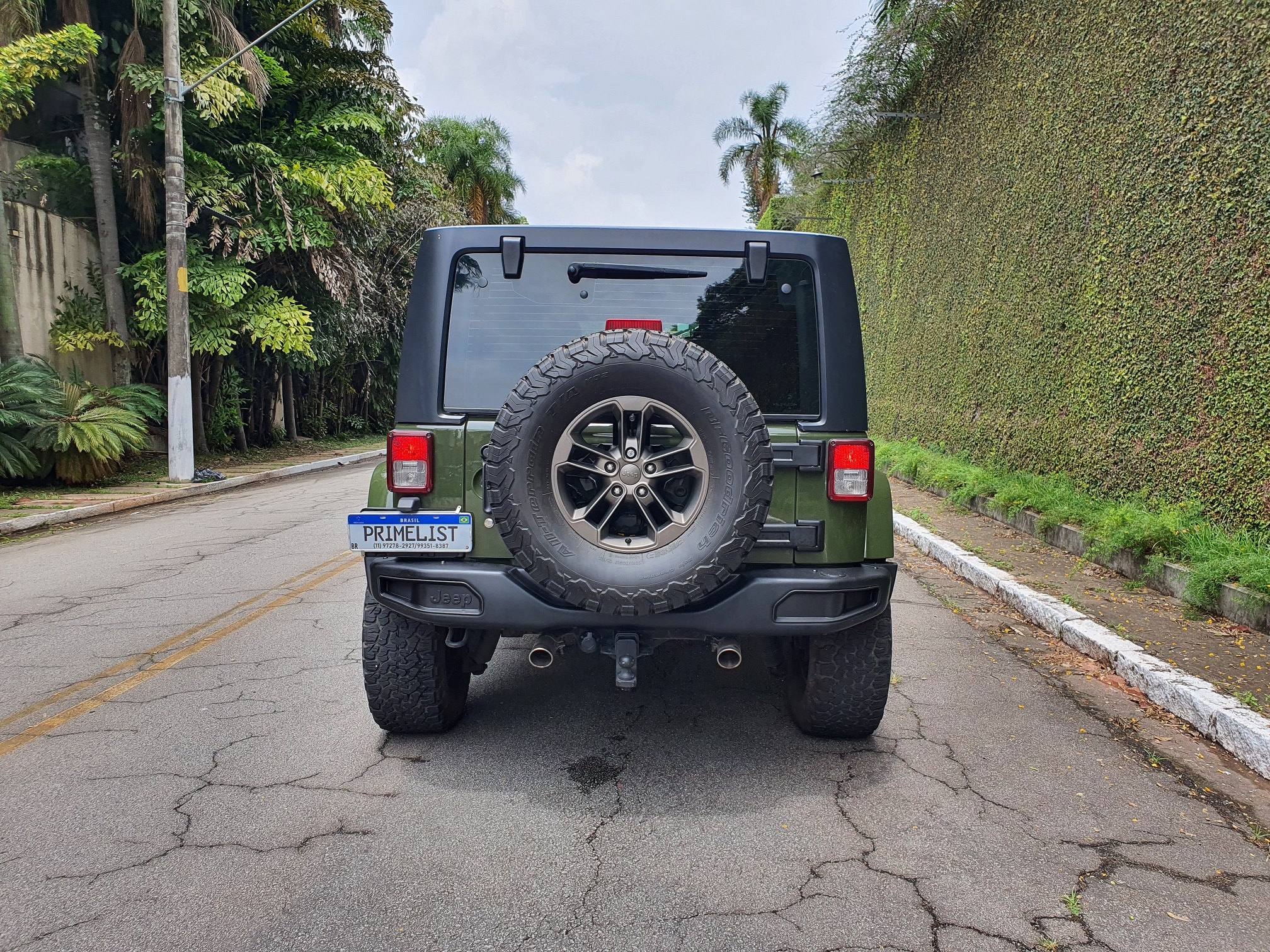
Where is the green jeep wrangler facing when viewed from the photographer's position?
facing away from the viewer

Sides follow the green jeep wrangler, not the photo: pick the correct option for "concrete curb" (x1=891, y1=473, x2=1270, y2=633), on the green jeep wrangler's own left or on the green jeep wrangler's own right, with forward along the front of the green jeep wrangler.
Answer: on the green jeep wrangler's own right

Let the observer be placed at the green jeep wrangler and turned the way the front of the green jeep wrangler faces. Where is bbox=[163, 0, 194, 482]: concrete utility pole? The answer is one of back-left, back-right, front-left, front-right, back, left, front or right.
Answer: front-left

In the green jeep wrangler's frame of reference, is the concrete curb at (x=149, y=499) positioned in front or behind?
in front

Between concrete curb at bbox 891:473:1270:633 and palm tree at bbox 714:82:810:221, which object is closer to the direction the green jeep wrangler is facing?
the palm tree

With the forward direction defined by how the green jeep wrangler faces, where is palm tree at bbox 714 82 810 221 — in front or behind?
in front
